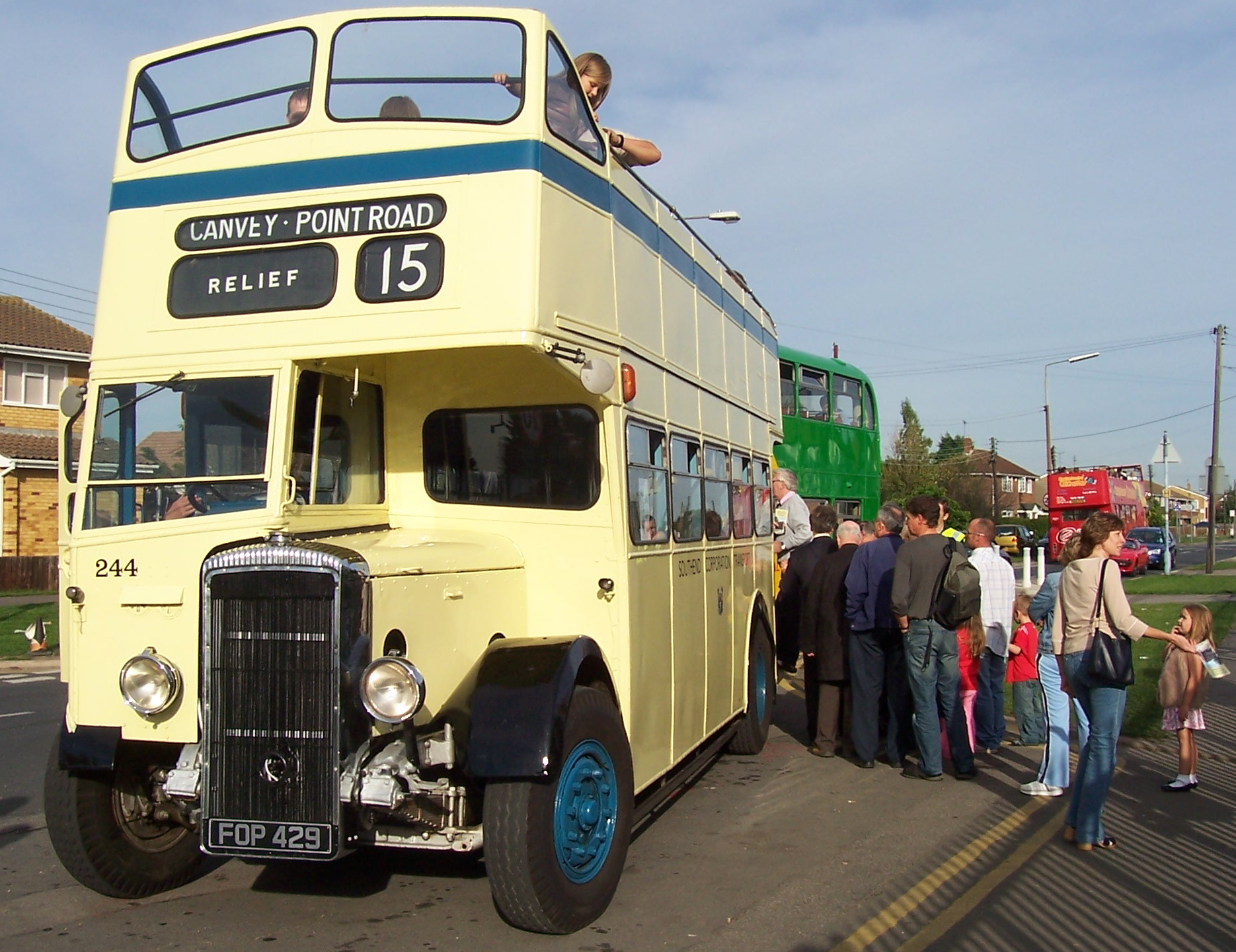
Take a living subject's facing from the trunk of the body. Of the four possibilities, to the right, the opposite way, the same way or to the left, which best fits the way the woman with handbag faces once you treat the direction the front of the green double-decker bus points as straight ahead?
the opposite way

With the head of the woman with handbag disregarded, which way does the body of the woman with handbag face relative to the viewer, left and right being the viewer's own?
facing away from the viewer and to the right of the viewer

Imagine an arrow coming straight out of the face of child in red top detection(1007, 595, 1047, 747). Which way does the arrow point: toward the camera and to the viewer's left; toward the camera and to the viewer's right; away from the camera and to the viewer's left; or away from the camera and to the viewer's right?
away from the camera and to the viewer's left

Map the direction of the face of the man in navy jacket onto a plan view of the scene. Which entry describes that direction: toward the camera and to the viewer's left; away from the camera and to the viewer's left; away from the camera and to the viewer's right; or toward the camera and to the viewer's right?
away from the camera and to the viewer's left

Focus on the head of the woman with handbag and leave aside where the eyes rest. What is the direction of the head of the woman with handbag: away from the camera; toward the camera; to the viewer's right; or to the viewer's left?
to the viewer's right

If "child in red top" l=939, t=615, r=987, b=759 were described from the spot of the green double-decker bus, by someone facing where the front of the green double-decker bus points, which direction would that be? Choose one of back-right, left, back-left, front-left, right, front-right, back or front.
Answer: front-left

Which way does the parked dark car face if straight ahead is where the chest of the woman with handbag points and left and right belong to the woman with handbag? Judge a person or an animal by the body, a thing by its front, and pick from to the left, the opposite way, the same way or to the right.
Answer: the opposite way

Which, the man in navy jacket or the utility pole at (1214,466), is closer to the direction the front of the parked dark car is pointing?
the man in navy jacket

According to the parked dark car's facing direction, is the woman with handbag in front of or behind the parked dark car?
in front

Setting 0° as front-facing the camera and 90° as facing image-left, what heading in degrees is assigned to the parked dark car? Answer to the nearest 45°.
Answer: approximately 45°
